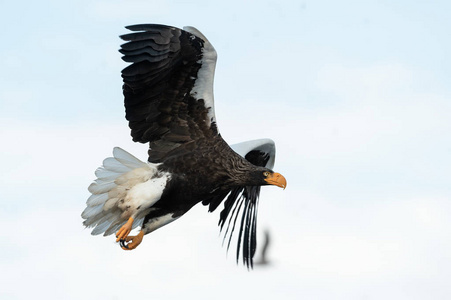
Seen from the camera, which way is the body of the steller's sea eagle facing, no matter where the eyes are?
to the viewer's right
